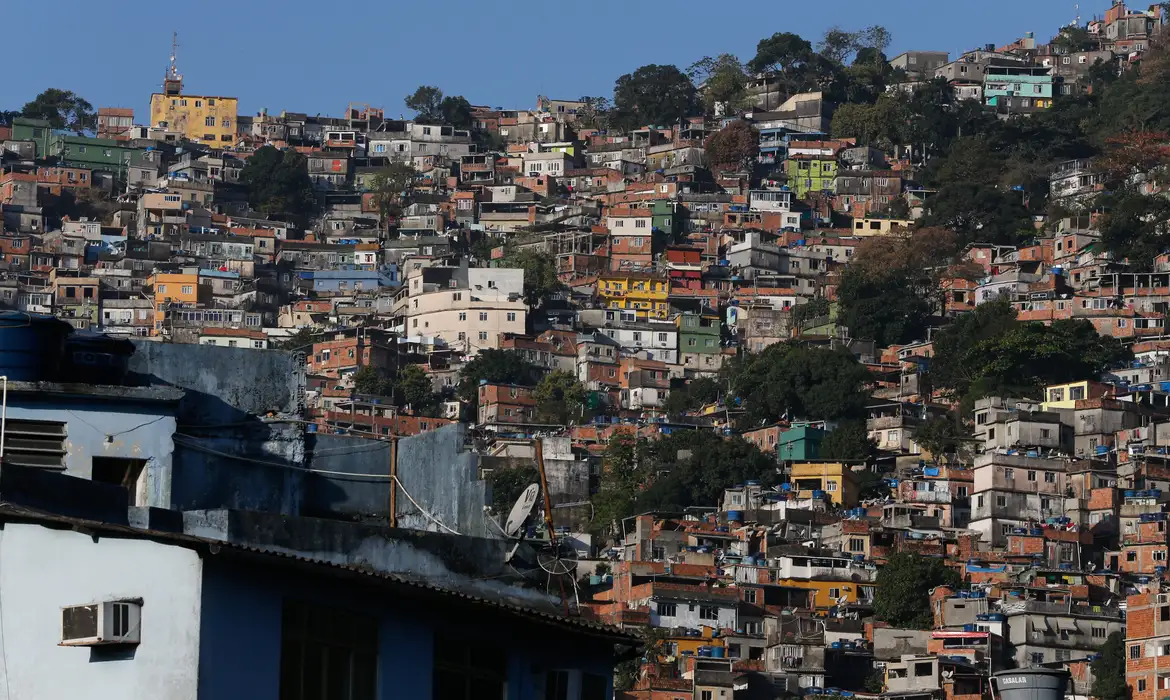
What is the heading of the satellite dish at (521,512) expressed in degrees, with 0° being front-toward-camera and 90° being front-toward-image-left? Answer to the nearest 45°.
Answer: approximately 45°

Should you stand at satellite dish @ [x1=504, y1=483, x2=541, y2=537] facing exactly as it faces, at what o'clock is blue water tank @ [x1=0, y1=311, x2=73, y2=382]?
The blue water tank is roughly at 1 o'clock from the satellite dish.

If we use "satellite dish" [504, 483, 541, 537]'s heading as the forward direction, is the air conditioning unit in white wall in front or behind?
in front
